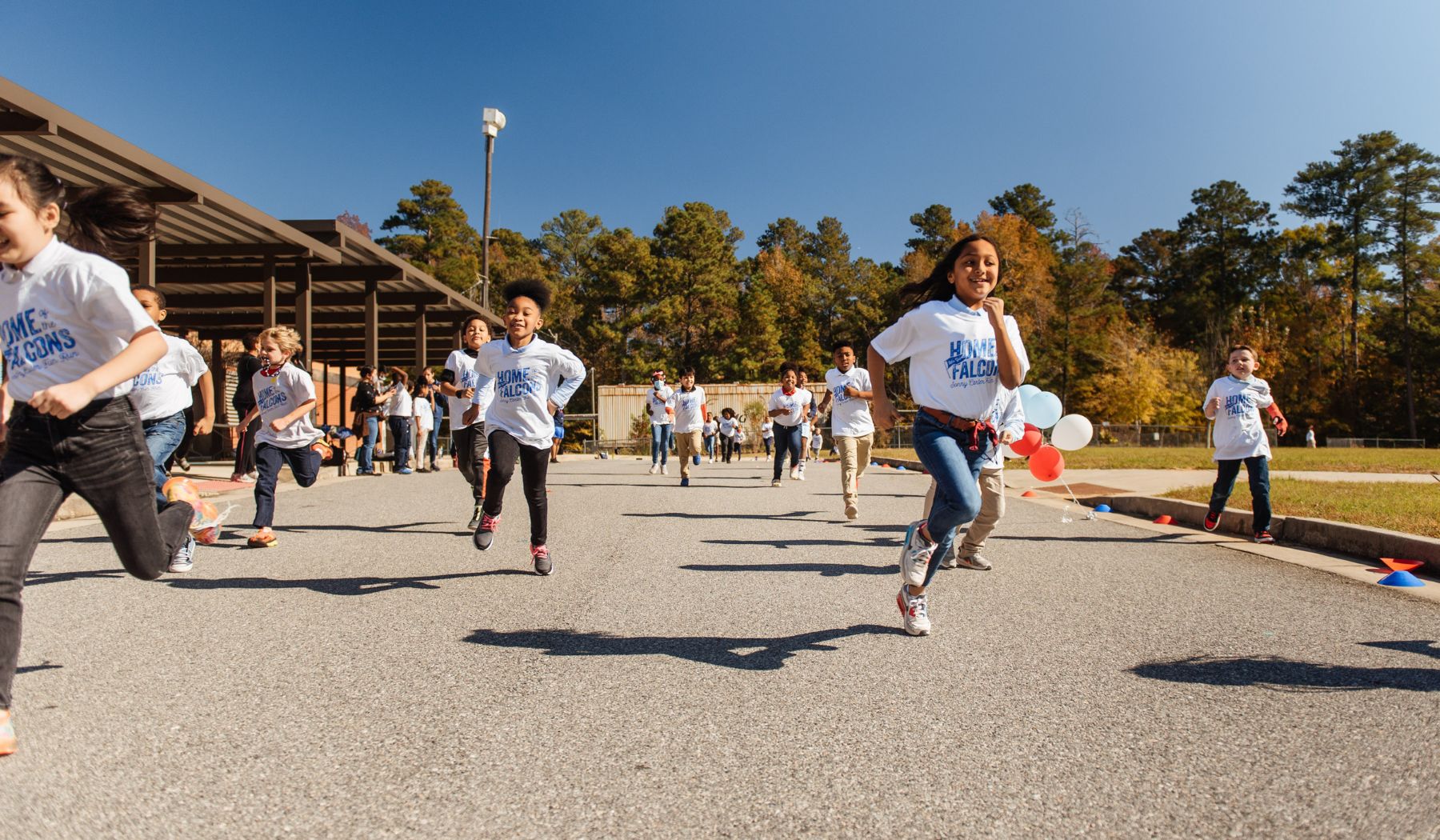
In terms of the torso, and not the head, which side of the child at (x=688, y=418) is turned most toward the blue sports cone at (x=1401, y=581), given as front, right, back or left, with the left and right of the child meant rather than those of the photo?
front

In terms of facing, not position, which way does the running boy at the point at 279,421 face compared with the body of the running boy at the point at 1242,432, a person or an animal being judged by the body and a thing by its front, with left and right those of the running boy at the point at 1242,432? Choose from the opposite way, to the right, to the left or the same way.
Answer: the same way

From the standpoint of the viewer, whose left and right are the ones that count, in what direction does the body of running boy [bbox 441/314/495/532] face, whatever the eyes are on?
facing the viewer

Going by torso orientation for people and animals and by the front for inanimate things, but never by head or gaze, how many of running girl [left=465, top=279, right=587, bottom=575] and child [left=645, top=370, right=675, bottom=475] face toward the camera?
2

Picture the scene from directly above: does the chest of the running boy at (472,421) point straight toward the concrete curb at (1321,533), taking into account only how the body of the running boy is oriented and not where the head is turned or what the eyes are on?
no

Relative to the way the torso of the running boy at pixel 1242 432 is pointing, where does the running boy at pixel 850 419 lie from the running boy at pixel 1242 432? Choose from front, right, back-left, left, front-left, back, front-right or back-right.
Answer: right

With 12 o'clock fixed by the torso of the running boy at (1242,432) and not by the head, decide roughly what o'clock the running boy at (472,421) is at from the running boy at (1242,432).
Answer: the running boy at (472,421) is roughly at 2 o'clock from the running boy at (1242,432).

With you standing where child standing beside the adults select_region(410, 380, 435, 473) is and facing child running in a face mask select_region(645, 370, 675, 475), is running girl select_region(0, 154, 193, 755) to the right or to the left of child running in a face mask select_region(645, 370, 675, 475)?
right

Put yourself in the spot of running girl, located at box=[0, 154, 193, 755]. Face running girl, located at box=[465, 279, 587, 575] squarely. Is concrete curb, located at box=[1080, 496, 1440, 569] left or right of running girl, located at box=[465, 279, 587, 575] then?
right

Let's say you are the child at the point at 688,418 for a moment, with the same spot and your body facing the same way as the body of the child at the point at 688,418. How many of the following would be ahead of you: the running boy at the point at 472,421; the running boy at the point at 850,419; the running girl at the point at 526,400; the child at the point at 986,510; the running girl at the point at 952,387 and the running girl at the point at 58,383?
6

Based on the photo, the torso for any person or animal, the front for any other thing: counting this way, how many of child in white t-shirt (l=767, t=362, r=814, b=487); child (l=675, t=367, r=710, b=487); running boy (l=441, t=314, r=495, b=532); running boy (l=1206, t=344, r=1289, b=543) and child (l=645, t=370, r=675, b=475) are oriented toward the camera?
5

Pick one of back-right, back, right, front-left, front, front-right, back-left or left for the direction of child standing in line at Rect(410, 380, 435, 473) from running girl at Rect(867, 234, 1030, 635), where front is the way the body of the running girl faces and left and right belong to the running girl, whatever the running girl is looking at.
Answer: back

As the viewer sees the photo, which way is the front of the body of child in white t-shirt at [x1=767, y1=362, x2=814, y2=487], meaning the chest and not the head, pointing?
toward the camera

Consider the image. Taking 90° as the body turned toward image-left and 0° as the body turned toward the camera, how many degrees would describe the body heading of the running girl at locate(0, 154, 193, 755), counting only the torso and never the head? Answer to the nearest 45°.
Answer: approximately 45°

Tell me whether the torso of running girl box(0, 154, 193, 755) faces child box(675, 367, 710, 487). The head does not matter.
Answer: no

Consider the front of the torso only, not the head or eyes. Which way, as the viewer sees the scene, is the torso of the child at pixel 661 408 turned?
toward the camera

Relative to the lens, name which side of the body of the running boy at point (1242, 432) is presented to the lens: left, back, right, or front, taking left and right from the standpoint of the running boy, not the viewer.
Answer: front

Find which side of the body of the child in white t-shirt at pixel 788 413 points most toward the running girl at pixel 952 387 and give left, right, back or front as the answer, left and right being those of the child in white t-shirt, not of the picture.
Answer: front

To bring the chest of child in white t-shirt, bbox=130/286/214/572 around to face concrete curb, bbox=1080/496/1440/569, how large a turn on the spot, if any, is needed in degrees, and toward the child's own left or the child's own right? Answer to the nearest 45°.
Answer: approximately 135° to the child's own left

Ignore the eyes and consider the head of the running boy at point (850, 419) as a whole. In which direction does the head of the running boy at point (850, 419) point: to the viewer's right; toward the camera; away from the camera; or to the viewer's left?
toward the camera

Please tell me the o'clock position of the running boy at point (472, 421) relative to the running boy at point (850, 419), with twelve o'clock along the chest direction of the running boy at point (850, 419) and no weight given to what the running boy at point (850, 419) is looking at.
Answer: the running boy at point (472, 421) is roughly at 2 o'clock from the running boy at point (850, 419).
